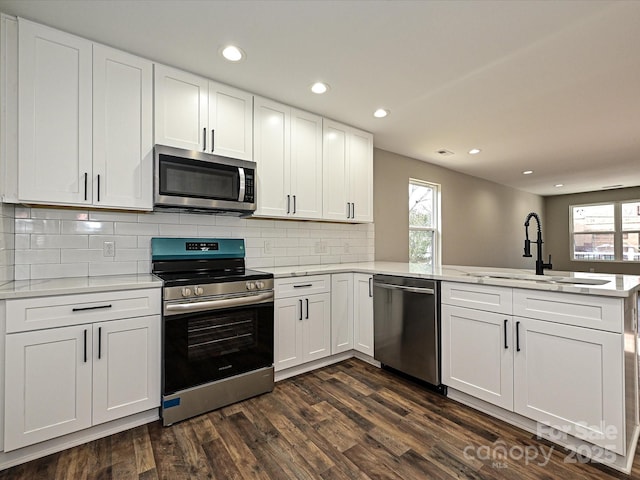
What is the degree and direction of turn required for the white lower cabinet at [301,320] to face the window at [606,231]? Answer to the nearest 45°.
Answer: approximately 90° to its left

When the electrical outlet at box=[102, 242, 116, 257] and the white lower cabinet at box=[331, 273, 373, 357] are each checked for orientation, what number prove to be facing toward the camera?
2

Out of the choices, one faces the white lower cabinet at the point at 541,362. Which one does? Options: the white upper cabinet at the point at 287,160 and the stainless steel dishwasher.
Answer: the white upper cabinet

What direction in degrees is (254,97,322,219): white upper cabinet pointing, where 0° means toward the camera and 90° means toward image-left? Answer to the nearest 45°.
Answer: approximately 315°

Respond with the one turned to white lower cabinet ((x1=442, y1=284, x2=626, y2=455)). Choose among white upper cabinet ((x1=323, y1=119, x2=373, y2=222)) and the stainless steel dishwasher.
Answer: the white upper cabinet

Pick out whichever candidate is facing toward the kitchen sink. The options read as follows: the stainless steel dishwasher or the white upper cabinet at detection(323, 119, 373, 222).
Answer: the white upper cabinet

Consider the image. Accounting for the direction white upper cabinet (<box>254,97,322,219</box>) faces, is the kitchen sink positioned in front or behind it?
in front

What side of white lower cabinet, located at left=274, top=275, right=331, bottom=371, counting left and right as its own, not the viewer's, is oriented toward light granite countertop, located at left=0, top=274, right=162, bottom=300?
right

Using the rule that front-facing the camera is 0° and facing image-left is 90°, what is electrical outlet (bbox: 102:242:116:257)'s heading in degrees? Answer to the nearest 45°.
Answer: approximately 0°

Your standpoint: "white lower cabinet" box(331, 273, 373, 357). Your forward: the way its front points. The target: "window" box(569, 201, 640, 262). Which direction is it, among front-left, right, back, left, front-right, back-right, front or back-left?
back-left

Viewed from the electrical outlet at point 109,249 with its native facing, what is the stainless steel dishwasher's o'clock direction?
The stainless steel dishwasher is roughly at 10 o'clock from the electrical outlet.

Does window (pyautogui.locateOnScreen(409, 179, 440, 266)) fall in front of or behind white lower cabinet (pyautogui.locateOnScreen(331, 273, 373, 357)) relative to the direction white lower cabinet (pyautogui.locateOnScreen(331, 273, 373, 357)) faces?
behind
